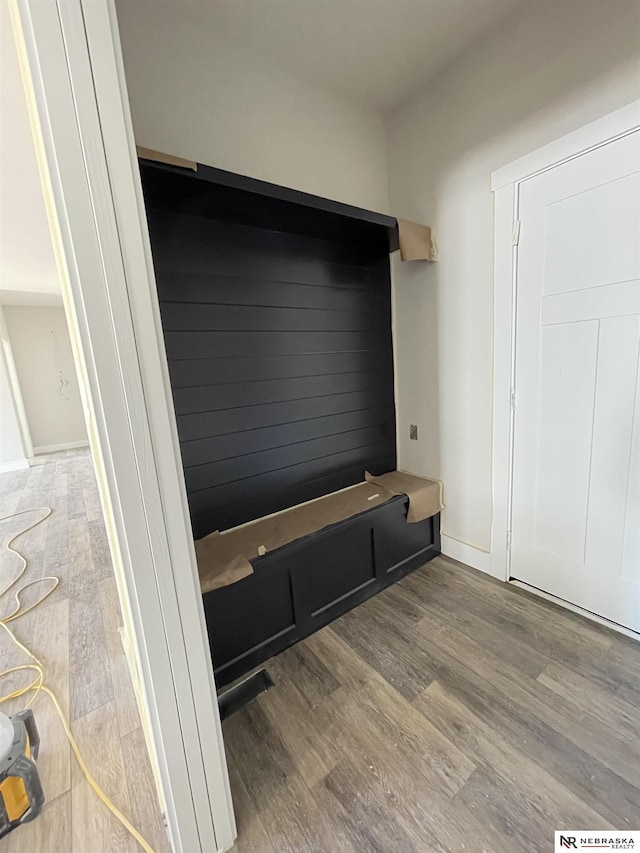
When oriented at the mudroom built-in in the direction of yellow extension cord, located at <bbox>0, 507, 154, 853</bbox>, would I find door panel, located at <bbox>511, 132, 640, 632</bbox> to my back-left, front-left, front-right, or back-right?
back-left

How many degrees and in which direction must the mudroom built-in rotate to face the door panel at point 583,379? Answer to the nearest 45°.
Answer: approximately 45° to its left

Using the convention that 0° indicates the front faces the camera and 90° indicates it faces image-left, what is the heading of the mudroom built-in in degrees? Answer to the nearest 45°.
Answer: approximately 315°

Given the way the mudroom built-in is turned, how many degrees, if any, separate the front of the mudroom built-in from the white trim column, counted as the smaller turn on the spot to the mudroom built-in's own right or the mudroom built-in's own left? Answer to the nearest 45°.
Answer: approximately 45° to the mudroom built-in's own right
